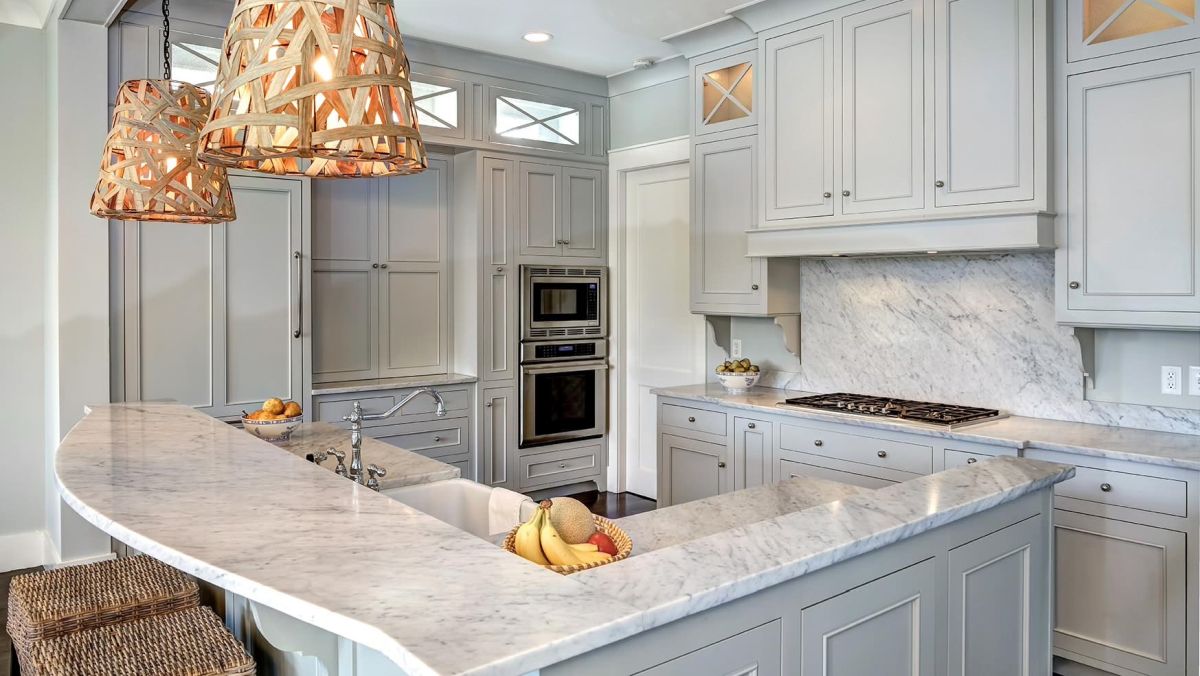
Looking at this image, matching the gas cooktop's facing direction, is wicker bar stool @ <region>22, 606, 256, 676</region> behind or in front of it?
in front

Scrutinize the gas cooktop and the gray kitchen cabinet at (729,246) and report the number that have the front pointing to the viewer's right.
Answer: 0

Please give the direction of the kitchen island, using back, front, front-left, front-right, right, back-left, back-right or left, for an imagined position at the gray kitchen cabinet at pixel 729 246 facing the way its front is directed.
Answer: front-left

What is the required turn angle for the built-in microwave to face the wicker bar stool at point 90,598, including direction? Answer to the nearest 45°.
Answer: approximately 45° to its right

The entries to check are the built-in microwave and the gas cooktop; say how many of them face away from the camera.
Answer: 0

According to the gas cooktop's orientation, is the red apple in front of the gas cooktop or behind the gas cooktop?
in front

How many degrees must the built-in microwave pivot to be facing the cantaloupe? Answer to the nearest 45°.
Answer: approximately 45° to its right

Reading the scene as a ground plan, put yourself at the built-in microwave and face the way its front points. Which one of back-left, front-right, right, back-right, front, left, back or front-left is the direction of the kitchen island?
front-right

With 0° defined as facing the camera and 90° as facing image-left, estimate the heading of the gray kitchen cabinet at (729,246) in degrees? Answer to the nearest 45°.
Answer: approximately 45°

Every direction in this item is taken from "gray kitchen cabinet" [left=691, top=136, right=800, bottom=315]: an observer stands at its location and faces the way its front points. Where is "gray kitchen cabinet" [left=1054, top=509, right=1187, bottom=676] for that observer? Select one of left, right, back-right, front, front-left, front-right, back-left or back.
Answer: left

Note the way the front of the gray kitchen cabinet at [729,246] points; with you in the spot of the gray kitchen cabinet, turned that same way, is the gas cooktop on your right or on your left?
on your left

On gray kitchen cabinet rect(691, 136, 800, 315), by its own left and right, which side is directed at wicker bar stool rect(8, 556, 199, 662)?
front
